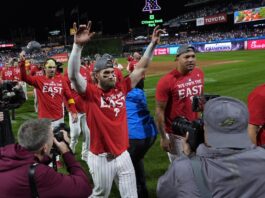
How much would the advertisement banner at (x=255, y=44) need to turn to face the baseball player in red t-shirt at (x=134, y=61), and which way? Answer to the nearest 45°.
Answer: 0° — it already faces them

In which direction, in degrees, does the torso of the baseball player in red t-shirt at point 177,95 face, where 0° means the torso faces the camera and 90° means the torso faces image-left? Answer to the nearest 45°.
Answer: approximately 315°

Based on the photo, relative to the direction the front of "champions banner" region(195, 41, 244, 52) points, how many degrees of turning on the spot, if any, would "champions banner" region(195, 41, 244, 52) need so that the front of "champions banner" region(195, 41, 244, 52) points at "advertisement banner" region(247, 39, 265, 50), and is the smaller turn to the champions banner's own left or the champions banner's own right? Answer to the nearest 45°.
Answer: approximately 45° to the champions banner's own left

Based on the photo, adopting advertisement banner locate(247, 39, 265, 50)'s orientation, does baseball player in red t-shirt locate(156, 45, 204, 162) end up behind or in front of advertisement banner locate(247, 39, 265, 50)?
in front

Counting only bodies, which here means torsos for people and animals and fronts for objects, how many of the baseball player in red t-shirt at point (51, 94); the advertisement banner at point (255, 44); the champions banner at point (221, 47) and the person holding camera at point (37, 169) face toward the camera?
3

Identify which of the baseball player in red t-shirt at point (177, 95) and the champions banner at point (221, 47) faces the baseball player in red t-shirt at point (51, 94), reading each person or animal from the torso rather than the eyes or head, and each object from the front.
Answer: the champions banner

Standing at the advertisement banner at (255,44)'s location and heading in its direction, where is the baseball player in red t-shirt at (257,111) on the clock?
The baseball player in red t-shirt is roughly at 12 o'clock from the advertisement banner.

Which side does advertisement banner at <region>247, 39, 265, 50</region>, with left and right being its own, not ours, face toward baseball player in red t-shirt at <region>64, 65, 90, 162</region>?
front

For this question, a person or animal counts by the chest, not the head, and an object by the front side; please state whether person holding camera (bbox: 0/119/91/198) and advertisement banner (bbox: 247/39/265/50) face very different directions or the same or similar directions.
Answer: very different directions

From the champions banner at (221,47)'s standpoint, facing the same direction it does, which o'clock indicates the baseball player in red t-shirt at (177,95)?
The baseball player in red t-shirt is roughly at 12 o'clock from the champions banner.

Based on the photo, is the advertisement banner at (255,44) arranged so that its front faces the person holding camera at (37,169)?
yes

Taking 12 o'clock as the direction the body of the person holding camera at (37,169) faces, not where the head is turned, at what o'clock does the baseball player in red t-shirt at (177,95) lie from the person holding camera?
The baseball player in red t-shirt is roughly at 12 o'clock from the person holding camera.
